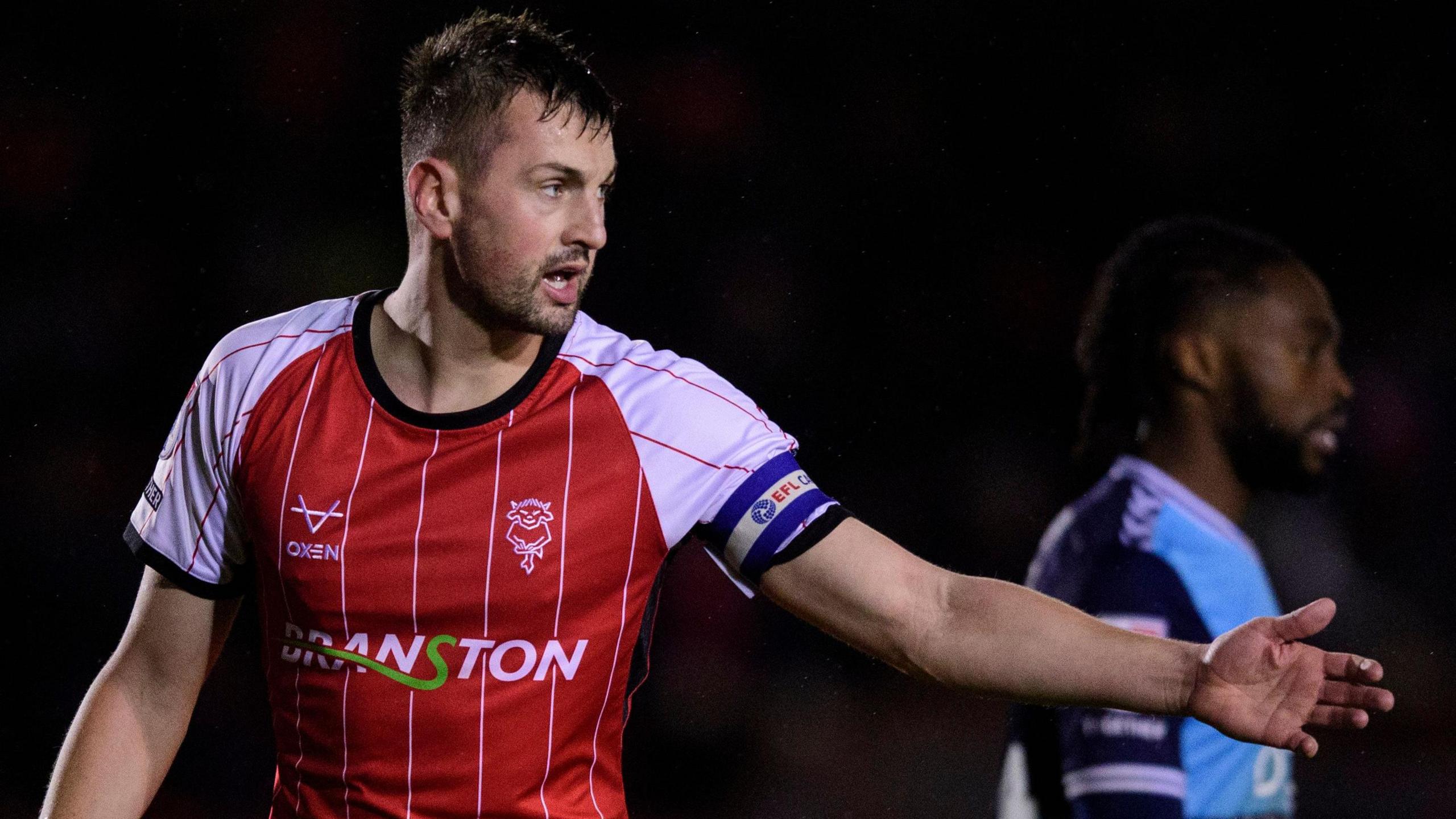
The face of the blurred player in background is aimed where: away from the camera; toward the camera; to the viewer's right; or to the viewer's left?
to the viewer's right

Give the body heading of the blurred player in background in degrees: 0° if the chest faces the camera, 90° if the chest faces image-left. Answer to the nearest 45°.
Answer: approximately 270°
